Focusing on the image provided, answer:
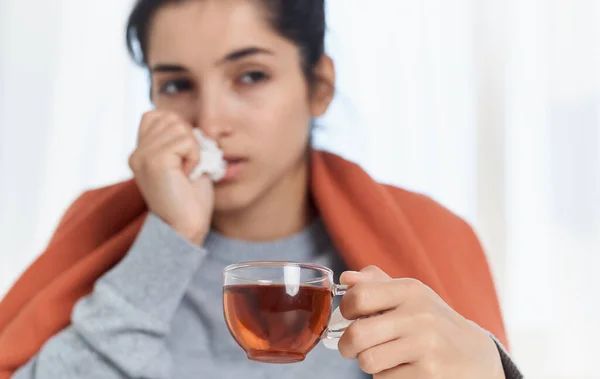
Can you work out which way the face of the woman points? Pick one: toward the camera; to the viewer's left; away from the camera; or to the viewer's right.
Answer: toward the camera

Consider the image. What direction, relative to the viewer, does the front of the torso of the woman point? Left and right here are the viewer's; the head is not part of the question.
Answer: facing the viewer
